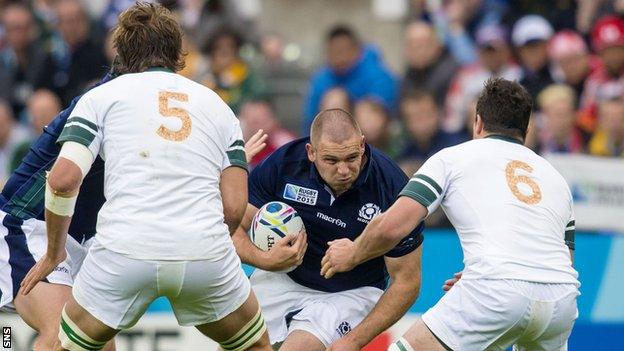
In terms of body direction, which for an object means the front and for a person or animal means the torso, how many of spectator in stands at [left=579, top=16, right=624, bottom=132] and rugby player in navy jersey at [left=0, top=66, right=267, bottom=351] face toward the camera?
1

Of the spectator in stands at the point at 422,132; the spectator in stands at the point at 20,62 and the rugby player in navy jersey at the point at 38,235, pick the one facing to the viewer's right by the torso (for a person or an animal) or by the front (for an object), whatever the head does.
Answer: the rugby player in navy jersey

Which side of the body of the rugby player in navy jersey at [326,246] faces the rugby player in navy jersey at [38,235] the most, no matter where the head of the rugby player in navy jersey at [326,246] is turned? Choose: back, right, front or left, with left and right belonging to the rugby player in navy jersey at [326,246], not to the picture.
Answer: right

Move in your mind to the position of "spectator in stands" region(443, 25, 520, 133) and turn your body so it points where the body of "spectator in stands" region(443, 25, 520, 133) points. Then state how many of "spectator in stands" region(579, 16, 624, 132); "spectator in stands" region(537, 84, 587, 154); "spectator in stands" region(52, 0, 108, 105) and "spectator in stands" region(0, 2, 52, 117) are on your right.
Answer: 2

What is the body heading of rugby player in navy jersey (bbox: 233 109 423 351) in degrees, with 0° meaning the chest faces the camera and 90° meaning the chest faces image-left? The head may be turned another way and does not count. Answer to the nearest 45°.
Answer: approximately 0°

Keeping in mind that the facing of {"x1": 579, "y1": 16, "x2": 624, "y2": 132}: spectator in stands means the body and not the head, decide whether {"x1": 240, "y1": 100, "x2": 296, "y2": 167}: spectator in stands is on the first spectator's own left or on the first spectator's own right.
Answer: on the first spectator's own right

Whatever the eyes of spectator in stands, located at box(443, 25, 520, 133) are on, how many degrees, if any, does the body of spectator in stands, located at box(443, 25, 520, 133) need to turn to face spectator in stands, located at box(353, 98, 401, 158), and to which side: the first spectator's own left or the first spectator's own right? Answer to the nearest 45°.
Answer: approximately 45° to the first spectator's own right
